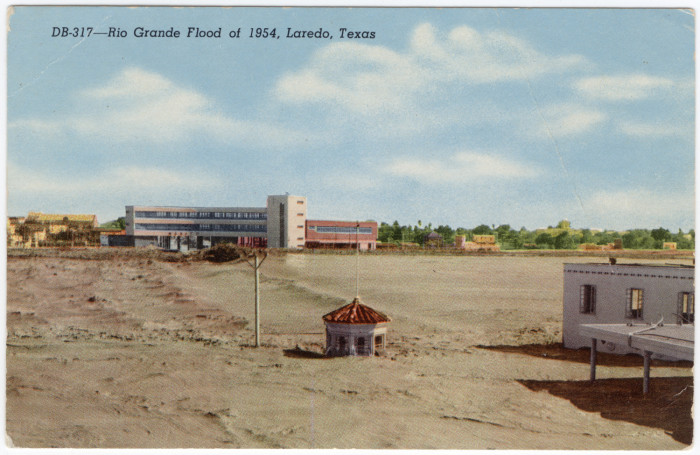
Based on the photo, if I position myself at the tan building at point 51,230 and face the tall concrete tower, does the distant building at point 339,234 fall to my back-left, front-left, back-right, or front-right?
front-left

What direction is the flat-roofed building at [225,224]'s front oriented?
toward the camera

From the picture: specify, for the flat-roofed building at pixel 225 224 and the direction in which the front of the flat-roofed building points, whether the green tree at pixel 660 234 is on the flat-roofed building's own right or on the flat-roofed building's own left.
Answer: on the flat-roofed building's own left

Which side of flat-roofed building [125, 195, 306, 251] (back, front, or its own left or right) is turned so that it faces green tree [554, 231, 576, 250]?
left

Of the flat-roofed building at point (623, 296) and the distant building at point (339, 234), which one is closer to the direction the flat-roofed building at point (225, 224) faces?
the flat-roofed building

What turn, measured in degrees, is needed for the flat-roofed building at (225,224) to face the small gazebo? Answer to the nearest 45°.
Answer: approximately 45° to its left

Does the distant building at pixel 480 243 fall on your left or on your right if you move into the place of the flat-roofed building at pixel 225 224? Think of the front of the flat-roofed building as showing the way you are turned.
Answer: on your left

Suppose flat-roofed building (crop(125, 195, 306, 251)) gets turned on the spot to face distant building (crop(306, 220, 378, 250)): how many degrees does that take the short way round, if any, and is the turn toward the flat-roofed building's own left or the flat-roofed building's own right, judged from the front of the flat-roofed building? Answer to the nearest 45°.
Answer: approximately 135° to the flat-roofed building's own left

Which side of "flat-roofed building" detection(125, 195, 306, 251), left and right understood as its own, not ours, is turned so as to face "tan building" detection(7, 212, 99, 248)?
right
